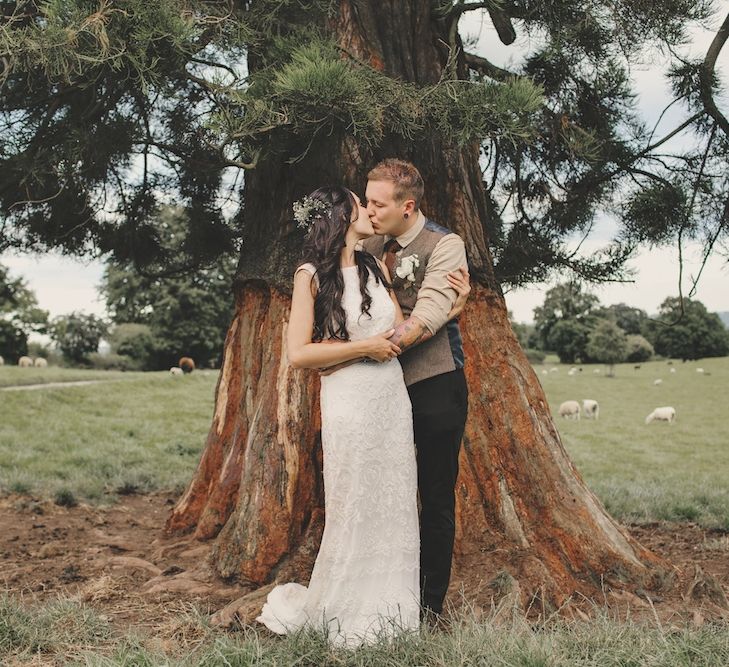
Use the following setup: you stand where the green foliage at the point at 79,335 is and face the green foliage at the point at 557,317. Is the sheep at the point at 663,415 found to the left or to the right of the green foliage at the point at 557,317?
right

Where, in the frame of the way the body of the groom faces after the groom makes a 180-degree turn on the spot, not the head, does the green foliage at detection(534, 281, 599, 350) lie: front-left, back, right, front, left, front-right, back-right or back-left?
front-left

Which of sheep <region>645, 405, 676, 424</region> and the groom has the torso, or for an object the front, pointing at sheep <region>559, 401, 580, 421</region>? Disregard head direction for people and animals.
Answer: sheep <region>645, 405, 676, 424</region>

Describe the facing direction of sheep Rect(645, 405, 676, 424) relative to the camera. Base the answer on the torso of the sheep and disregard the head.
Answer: to the viewer's left

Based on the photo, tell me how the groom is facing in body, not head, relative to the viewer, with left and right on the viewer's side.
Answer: facing the viewer and to the left of the viewer

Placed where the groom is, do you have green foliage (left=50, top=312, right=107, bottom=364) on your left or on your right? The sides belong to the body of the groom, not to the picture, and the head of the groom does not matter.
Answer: on your right

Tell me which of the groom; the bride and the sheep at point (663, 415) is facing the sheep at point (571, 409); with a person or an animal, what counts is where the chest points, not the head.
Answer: the sheep at point (663, 415)

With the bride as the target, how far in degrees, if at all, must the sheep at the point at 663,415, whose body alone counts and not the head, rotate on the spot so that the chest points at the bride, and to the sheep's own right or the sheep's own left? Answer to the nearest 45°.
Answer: approximately 90° to the sheep's own left

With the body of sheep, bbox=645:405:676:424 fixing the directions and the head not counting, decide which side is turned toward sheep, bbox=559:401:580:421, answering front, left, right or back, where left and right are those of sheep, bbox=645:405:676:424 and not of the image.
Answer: front

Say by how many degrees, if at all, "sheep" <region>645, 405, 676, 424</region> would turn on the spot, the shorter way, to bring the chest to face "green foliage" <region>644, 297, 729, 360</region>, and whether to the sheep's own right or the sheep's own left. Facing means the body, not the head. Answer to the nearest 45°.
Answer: approximately 90° to the sheep's own right

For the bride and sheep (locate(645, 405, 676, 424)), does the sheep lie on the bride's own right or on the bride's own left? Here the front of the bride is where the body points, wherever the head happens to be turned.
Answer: on the bride's own left
